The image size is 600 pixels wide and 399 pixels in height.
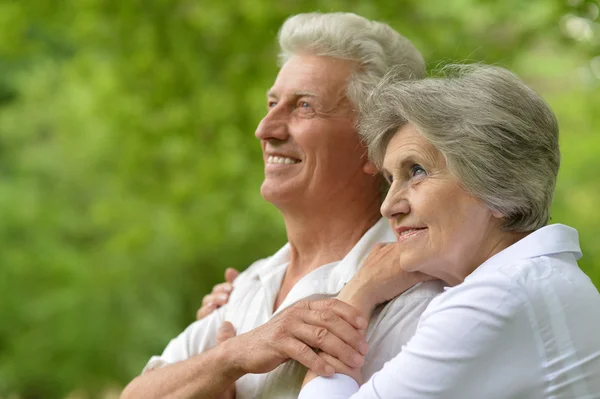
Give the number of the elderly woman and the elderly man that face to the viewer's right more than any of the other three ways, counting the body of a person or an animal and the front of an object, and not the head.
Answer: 0

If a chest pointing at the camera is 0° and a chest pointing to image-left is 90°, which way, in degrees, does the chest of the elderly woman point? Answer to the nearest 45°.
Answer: approximately 90°

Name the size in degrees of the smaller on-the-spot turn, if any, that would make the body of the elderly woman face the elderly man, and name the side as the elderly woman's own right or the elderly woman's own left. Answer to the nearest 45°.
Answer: approximately 45° to the elderly woman's own right
